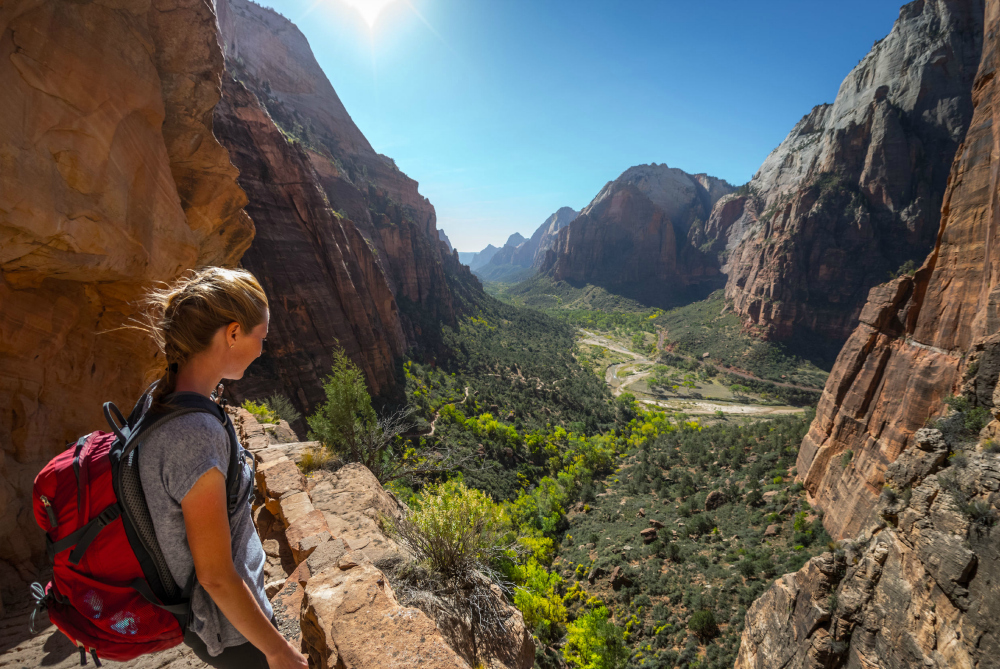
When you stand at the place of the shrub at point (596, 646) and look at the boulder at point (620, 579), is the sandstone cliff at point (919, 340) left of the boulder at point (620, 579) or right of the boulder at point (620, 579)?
right

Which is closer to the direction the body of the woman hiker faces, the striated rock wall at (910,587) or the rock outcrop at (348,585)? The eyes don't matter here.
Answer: the striated rock wall

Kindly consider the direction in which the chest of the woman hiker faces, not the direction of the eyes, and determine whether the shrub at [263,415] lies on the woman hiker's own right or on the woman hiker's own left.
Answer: on the woman hiker's own left

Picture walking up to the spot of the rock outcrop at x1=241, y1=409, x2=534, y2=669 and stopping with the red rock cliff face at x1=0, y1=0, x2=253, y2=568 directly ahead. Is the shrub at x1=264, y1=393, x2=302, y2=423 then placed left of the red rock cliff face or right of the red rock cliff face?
right

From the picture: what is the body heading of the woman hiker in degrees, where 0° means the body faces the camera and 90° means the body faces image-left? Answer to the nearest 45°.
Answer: approximately 270°

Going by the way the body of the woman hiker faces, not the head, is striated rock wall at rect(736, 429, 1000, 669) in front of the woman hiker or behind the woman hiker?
in front
